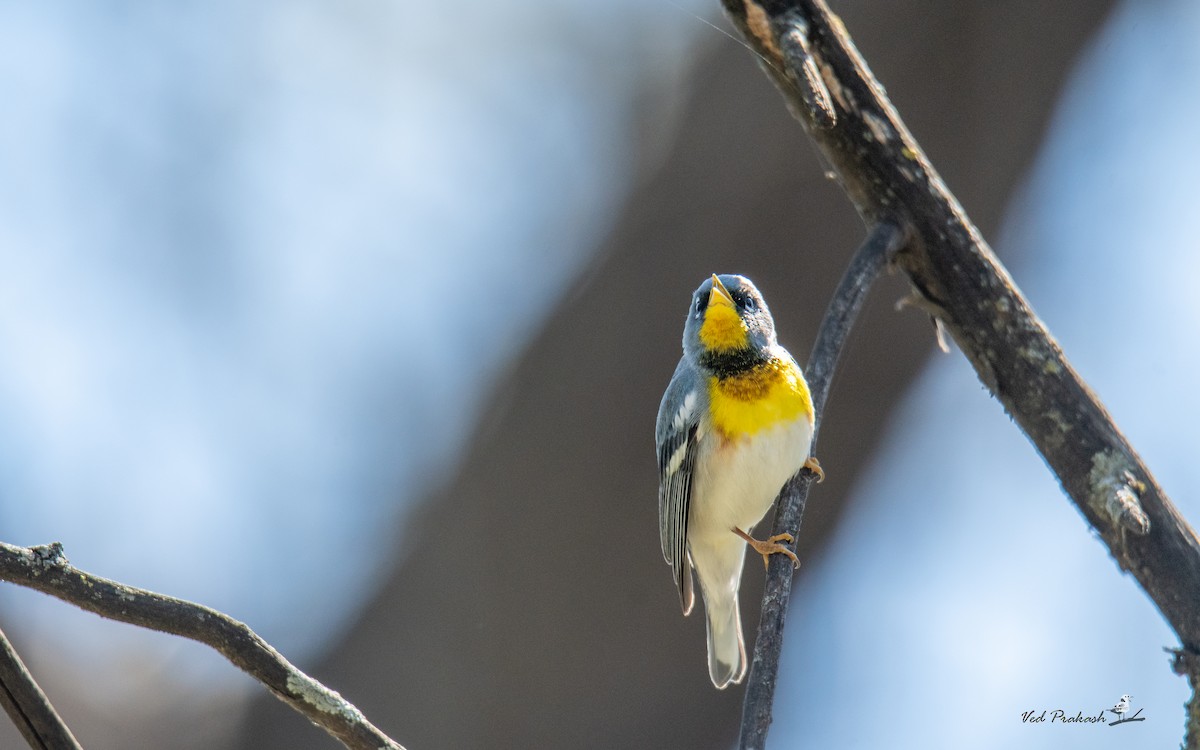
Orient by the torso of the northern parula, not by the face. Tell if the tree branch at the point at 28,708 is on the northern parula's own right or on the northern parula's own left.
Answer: on the northern parula's own right

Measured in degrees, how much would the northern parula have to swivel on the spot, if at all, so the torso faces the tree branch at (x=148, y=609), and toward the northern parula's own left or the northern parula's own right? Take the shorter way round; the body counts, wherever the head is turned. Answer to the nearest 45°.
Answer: approximately 90° to the northern parula's own right

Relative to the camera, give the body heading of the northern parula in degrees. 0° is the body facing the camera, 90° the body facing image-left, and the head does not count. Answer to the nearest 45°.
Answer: approximately 315°
